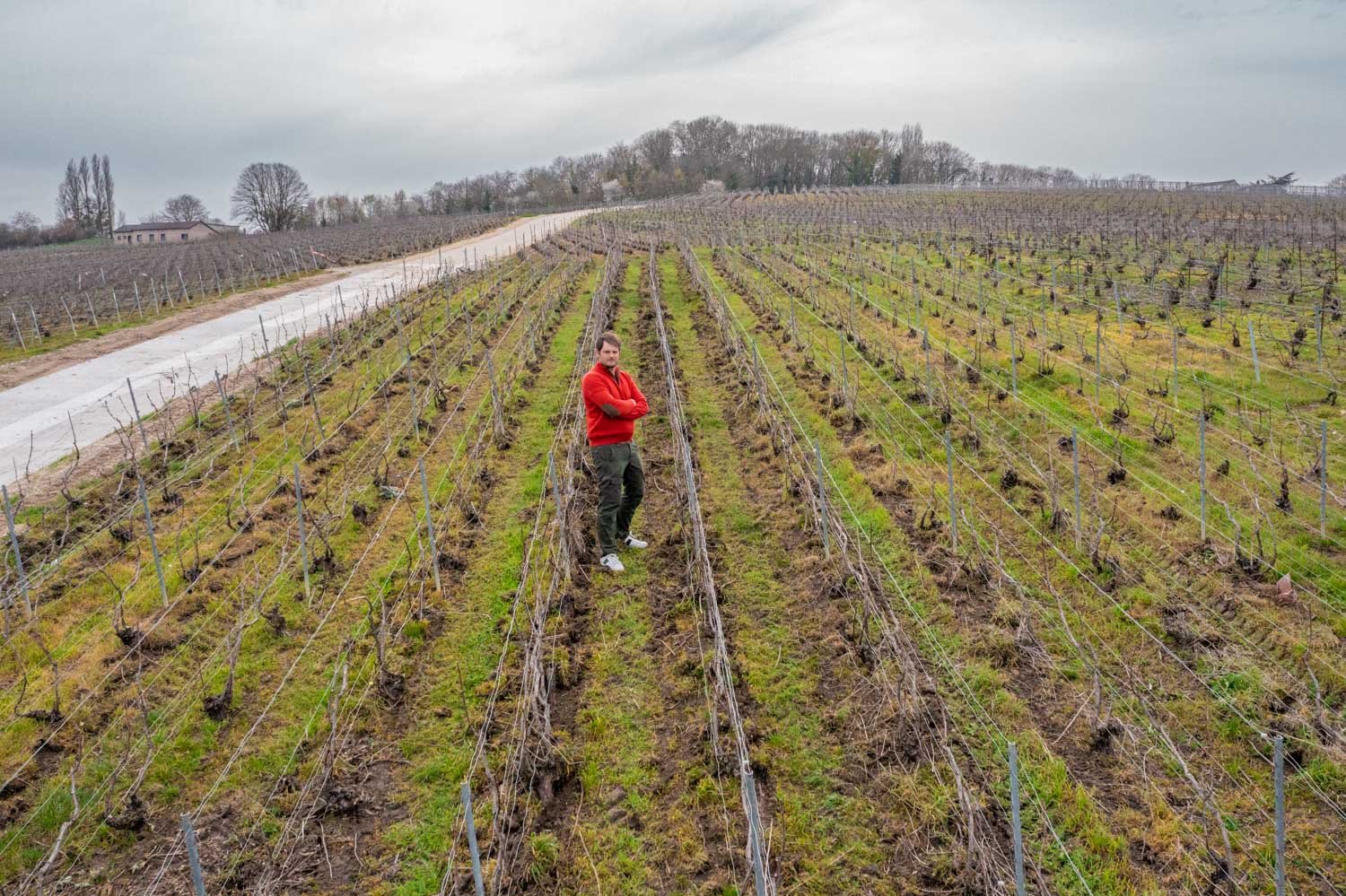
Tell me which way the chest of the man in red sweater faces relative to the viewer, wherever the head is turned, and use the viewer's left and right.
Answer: facing the viewer and to the right of the viewer
